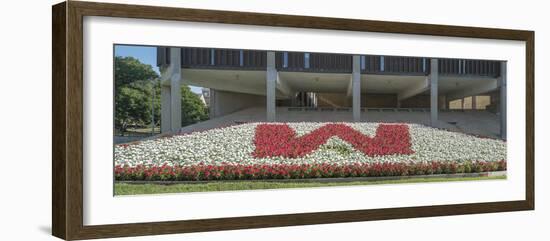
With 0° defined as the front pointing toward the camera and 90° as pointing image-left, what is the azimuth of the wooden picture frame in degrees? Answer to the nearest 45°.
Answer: approximately 315°
